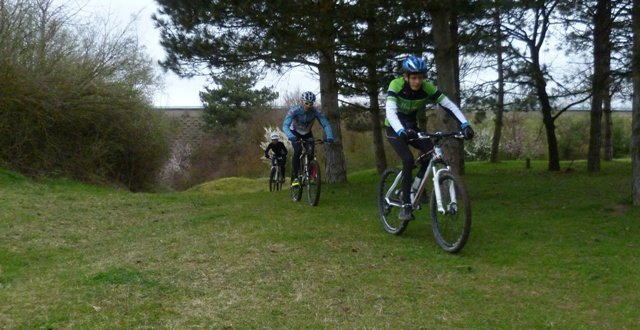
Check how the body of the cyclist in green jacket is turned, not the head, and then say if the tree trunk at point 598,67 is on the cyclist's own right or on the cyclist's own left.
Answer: on the cyclist's own left

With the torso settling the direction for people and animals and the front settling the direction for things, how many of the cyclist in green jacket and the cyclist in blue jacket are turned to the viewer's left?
0

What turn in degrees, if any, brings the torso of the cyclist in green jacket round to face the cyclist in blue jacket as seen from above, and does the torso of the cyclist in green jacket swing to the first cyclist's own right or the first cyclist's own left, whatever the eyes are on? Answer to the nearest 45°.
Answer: approximately 180°

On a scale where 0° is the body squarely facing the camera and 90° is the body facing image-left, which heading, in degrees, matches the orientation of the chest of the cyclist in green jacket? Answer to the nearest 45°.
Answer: approximately 315°

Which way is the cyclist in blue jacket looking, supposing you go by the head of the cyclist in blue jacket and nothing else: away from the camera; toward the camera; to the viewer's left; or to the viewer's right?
toward the camera

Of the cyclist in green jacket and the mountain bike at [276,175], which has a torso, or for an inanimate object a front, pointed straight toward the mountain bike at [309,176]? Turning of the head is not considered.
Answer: the mountain bike at [276,175]

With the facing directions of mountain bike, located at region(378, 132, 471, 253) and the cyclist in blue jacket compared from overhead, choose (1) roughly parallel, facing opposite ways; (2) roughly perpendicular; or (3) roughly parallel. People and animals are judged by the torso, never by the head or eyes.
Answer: roughly parallel

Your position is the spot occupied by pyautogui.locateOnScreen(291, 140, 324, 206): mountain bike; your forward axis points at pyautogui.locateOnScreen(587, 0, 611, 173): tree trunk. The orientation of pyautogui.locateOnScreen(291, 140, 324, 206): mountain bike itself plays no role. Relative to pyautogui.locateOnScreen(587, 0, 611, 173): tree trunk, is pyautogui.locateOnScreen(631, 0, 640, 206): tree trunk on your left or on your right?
right

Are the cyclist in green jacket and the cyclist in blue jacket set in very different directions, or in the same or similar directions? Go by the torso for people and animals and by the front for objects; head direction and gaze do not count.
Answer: same or similar directions

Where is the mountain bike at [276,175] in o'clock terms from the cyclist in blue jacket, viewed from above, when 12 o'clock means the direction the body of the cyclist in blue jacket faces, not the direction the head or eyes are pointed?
The mountain bike is roughly at 7 o'clock from the cyclist in blue jacket.

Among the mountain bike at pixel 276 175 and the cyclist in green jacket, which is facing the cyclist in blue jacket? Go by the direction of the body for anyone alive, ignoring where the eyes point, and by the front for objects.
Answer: the mountain bike

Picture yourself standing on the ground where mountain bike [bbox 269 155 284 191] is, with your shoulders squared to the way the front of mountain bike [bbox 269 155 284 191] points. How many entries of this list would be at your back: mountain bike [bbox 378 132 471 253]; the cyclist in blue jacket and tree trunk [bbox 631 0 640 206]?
0

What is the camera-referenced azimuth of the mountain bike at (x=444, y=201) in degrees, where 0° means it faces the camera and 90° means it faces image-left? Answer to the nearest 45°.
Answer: approximately 315°

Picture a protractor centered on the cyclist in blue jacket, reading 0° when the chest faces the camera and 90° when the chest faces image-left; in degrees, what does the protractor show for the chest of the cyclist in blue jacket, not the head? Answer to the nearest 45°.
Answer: approximately 315°

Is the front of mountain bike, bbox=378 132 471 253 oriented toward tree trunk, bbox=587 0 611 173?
no

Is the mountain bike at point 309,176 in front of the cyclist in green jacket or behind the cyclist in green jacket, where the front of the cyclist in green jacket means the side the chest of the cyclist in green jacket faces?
behind

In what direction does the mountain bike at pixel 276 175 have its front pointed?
toward the camera

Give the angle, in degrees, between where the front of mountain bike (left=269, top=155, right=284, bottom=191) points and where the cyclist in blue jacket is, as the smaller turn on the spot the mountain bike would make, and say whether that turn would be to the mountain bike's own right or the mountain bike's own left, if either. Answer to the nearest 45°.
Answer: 0° — it already faces them
